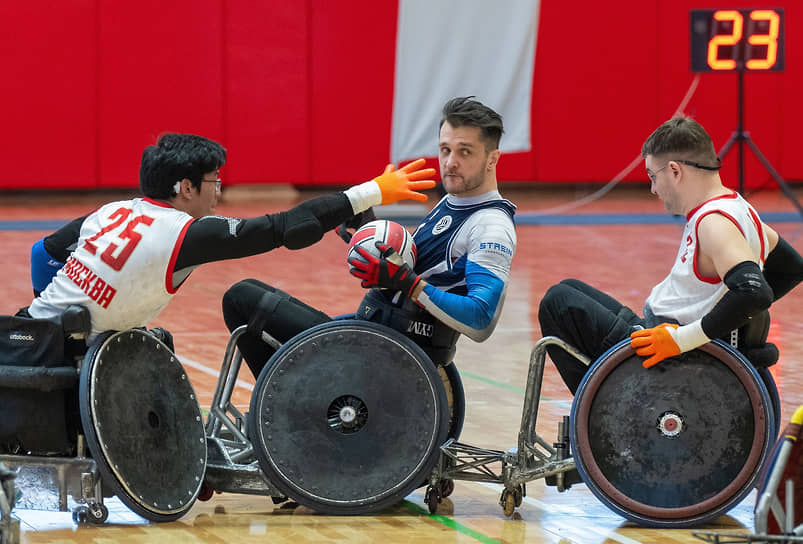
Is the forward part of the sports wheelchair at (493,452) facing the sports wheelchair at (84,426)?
yes

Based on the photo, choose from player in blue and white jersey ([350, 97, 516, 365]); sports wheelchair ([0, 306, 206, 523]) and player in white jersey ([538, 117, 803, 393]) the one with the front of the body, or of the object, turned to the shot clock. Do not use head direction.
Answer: the sports wheelchair

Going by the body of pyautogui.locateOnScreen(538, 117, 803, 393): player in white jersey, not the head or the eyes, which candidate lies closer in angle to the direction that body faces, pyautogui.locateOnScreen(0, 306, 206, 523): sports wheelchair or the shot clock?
the sports wheelchair

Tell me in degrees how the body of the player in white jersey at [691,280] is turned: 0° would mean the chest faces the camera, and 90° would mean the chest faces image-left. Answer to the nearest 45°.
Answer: approximately 90°

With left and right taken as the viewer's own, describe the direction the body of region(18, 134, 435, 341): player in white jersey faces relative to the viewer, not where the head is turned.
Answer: facing away from the viewer and to the right of the viewer

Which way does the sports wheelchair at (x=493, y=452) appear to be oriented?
to the viewer's left

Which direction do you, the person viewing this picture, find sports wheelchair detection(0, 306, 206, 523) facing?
facing away from the viewer and to the right of the viewer

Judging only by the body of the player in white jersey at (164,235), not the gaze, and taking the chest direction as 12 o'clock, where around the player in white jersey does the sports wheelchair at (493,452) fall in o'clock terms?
The sports wheelchair is roughly at 2 o'clock from the player in white jersey.
